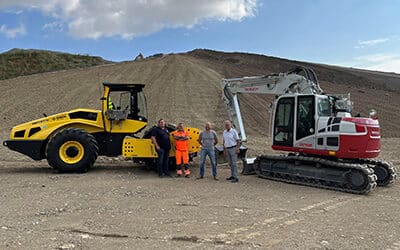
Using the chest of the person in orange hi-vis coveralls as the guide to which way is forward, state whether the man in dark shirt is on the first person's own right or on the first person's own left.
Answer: on the first person's own right

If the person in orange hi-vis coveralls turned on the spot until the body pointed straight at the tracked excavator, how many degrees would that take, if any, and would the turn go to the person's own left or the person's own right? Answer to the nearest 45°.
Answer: approximately 90° to the person's own left

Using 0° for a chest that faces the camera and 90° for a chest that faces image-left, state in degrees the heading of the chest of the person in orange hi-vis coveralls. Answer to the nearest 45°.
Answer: approximately 0°
